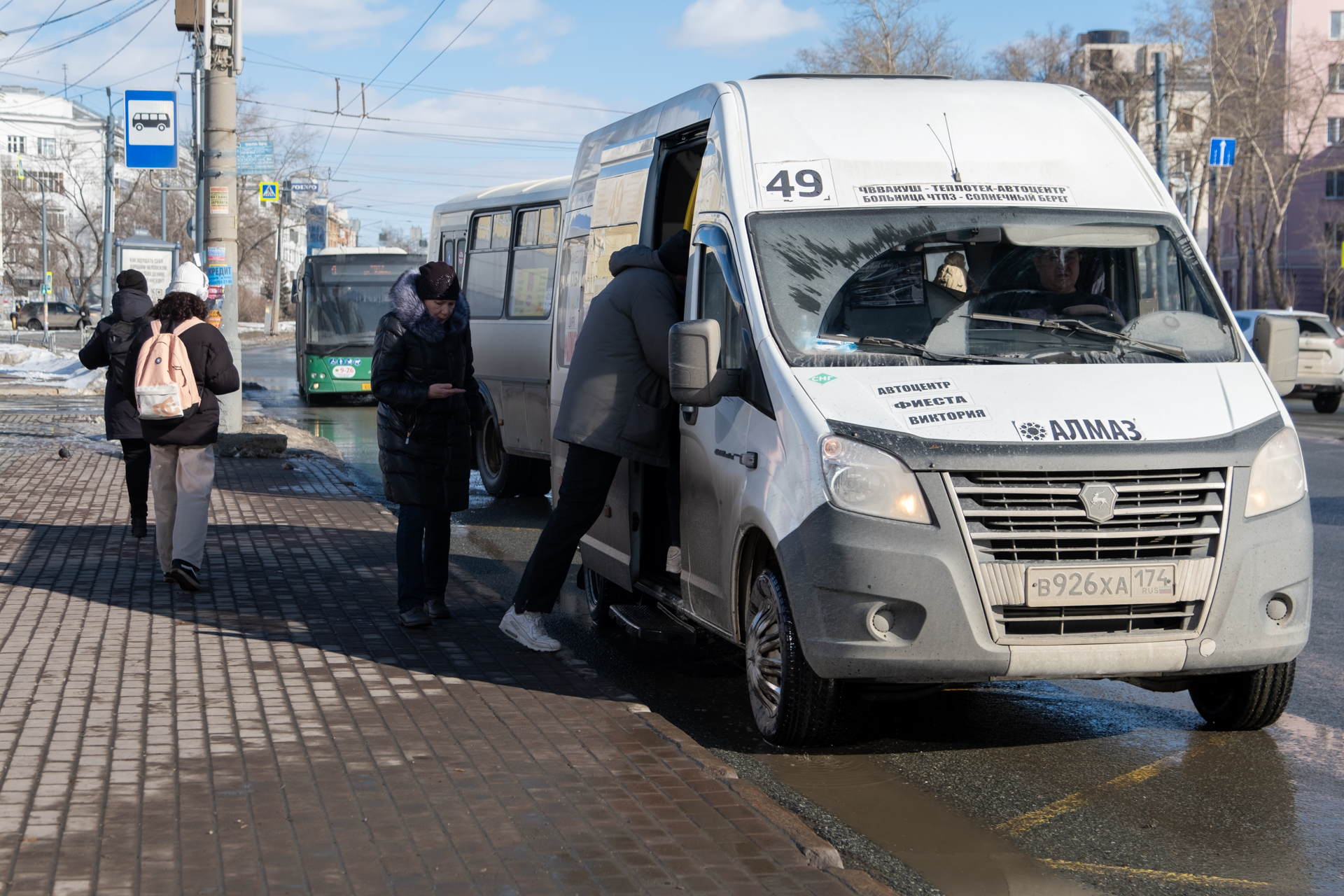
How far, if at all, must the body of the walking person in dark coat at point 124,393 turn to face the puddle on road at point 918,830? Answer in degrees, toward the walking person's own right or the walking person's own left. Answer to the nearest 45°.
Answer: approximately 180°

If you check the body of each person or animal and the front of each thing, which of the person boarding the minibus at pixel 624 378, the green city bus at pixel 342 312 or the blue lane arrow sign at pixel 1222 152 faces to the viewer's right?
the person boarding the minibus

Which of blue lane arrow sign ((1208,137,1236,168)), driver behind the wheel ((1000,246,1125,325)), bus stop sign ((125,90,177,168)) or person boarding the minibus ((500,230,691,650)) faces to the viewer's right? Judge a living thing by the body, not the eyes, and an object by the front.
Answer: the person boarding the minibus

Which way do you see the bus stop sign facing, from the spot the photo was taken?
facing the viewer

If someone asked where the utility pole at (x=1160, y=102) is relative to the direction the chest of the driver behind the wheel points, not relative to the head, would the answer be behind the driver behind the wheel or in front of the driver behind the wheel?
behind

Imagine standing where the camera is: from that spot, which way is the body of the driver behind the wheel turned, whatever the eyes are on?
toward the camera

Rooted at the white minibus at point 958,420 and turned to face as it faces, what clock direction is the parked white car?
The parked white car is roughly at 8 o'clock from the white minibus.

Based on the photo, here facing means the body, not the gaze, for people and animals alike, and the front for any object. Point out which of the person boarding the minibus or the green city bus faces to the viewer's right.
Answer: the person boarding the minibus

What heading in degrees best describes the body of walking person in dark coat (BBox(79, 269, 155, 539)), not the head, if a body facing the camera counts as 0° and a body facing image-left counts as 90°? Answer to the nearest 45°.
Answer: approximately 180°

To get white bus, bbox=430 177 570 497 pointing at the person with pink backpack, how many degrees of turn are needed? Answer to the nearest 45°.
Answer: approximately 45° to its right

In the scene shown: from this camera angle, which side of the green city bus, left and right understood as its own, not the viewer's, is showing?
front

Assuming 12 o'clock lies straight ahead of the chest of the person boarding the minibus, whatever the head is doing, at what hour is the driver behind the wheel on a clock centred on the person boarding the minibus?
The driver behind the wheel is roughly at 1 o'clock from the person boarding the minibus.

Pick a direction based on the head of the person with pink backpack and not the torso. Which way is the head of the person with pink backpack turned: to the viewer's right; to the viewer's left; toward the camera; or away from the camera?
away from the camera

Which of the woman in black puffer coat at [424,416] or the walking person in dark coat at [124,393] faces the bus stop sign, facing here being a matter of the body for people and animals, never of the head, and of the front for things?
the walking person in dark coat

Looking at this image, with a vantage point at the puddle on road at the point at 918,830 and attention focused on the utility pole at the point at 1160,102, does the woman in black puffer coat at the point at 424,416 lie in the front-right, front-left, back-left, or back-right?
front-left

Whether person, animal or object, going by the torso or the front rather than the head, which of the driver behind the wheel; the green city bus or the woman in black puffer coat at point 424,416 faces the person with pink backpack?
the green city bus

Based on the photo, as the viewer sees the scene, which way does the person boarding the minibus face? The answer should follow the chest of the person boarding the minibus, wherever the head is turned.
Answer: to the viewer's right

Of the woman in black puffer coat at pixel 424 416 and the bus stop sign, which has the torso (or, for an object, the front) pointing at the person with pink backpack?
the bus stop sign
